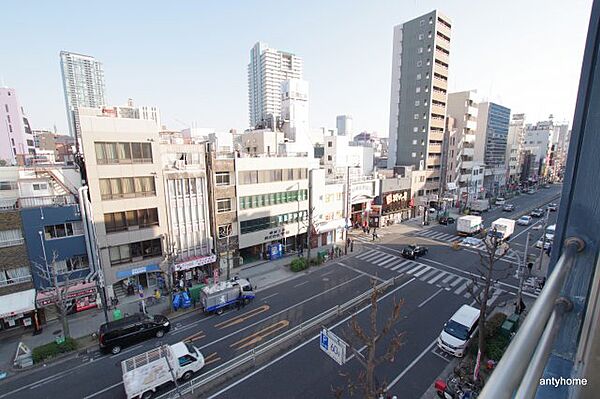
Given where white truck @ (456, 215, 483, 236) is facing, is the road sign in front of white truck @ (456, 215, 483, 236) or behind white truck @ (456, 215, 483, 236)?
behind

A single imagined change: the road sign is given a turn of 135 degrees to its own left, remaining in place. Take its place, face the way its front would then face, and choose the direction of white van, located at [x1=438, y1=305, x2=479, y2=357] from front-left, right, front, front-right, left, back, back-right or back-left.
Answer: front-left

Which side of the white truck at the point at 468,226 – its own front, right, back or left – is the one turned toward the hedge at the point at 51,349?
back

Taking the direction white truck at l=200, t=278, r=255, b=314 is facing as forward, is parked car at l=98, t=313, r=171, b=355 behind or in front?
behind

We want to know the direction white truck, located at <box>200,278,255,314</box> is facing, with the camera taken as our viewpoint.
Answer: facing away from the viewer and to the right of the viewer

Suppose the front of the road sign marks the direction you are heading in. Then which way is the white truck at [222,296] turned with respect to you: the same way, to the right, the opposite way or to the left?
the opposite way

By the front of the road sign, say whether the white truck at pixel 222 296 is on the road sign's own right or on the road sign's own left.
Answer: on the road sign's own right

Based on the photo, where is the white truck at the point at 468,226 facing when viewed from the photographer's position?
facing away from the viewer and to the right of the viewer

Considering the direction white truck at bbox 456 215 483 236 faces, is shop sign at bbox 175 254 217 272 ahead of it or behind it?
behind

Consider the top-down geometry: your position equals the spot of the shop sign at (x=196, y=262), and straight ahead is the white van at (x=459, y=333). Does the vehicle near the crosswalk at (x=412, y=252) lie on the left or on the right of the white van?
left

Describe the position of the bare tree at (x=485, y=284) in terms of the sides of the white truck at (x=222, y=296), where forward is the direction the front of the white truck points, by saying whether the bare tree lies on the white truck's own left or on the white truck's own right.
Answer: on the white truck's own right

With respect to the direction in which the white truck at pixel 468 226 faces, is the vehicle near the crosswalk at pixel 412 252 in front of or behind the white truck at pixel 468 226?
behind

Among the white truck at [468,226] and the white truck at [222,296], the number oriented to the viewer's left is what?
0
